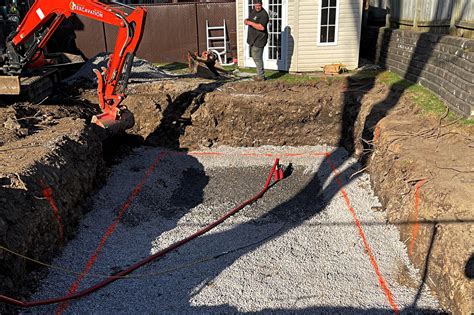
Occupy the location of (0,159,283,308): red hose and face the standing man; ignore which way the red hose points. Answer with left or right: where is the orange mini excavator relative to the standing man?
left

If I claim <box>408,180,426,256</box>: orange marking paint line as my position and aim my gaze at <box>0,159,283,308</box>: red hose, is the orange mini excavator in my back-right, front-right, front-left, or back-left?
front-right

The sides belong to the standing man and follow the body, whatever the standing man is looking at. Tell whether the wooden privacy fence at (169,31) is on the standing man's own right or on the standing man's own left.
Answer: on the standing man's own right

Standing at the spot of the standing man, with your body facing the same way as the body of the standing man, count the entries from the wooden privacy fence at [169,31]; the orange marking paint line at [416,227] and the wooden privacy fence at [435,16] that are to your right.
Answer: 1

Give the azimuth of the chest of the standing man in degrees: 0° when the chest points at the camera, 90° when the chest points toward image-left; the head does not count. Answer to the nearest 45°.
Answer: approximately 45°

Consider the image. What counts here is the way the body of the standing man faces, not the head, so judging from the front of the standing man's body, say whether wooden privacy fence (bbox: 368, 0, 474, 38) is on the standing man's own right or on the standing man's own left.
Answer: on the standing man's own left

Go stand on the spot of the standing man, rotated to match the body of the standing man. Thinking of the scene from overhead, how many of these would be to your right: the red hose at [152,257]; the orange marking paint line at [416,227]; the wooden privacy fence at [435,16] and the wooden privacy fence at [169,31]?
1

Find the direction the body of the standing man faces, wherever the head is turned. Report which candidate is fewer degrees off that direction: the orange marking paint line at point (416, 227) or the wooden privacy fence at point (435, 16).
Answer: the orange marking paint line

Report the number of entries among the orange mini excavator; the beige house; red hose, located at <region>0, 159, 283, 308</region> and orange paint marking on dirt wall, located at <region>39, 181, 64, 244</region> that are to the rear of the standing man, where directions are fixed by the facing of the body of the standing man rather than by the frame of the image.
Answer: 1

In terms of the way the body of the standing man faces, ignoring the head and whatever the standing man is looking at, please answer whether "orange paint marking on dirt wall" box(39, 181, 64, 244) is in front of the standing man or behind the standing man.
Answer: in front

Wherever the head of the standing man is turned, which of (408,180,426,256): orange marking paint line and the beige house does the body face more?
the orange marking paint line

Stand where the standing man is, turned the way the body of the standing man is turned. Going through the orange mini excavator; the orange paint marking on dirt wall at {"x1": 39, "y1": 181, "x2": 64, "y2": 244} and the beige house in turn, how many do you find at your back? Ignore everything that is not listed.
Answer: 1

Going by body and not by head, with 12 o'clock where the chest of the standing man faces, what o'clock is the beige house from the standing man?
The beige house is roughly at 6 o'clock from the standing man.

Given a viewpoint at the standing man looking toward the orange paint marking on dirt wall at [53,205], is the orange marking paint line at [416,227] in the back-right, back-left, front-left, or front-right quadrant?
front-left

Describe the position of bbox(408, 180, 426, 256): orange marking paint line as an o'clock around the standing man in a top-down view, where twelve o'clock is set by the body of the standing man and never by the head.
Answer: The orange marking paint line is roughly at 10 o'clock from the standing man.
